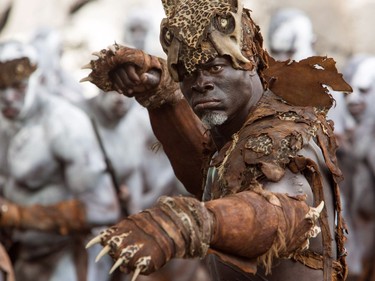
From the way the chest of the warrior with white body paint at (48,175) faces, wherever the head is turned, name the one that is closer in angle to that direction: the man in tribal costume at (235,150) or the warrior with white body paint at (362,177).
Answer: the man in tribal costume

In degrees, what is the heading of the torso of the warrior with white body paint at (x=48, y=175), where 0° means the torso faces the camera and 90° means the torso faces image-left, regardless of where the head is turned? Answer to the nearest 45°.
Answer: approximately 45°

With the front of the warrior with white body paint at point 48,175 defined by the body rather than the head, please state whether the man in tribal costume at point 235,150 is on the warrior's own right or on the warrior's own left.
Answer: on the warrior's own left
